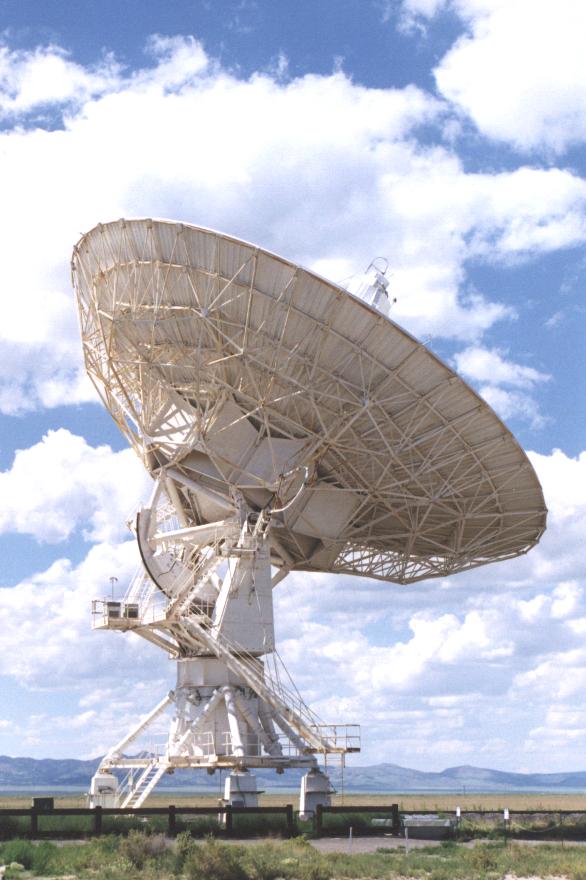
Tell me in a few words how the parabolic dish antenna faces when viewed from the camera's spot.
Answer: facing away from the viewer and to the right of the viewer

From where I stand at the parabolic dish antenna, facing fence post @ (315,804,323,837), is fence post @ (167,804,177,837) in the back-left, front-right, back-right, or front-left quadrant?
front-right

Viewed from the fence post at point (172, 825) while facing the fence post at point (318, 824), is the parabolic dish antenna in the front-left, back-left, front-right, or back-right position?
front-left

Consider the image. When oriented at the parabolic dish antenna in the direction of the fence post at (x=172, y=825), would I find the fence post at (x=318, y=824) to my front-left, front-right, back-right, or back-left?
front-left
